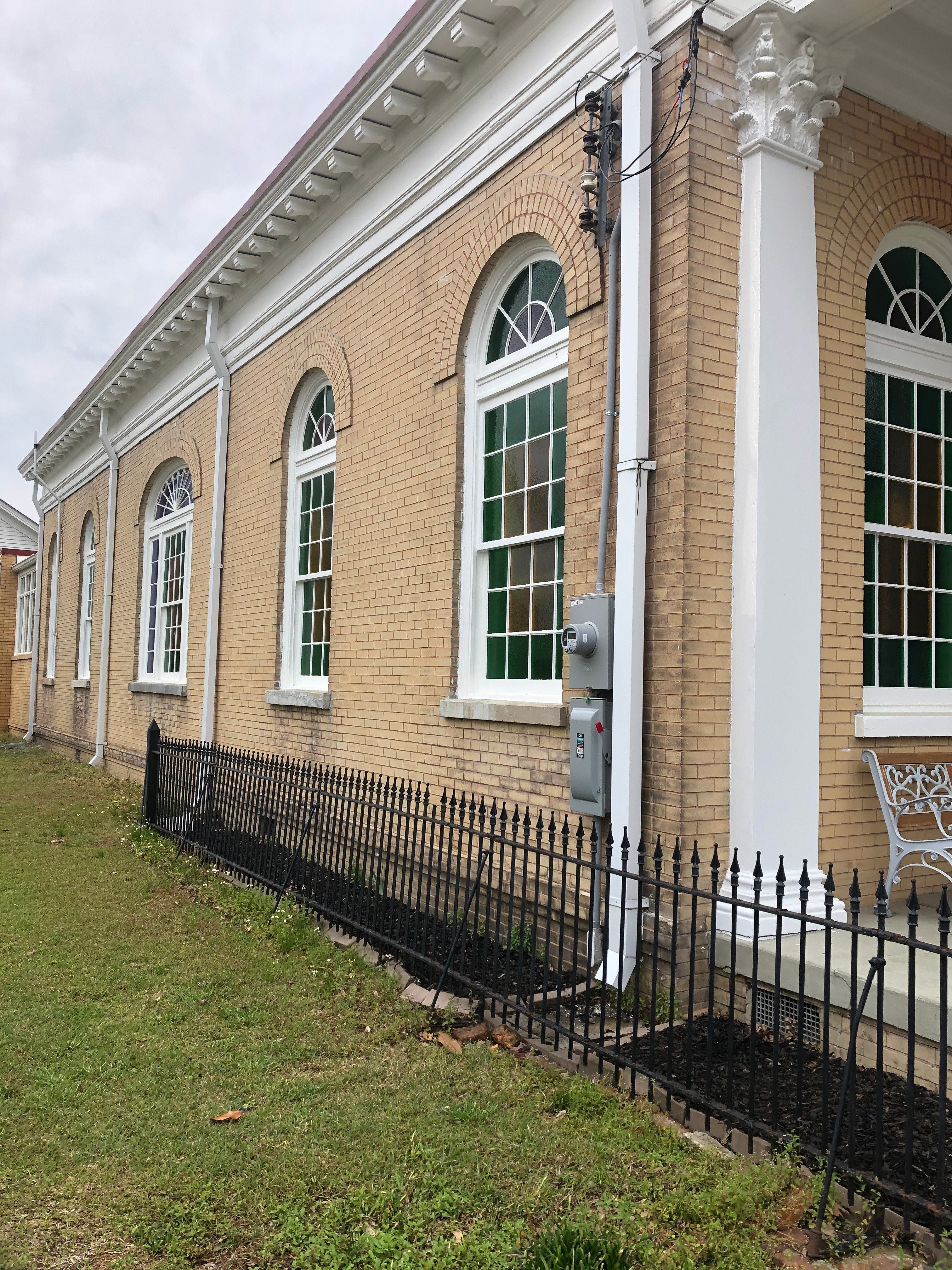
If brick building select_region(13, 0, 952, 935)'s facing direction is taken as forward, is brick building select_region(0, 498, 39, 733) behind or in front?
behind

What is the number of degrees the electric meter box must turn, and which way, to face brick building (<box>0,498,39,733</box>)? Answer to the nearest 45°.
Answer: approximately 90° to its right

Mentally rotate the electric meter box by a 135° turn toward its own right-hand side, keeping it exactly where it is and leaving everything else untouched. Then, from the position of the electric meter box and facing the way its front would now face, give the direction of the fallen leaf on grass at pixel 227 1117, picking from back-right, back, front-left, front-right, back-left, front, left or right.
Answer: back-left

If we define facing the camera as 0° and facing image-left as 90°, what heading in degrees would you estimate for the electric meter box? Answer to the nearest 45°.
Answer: approximately 45°

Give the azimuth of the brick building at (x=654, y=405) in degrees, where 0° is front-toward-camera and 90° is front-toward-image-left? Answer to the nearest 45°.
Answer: approximately 315°

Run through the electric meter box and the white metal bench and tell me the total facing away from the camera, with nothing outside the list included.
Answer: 0

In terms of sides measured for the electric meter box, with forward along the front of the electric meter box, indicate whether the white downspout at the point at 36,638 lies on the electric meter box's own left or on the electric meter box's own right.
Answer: on the electric meter box's own right

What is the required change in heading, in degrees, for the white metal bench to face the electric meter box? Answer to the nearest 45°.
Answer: approximately 90° to its right
